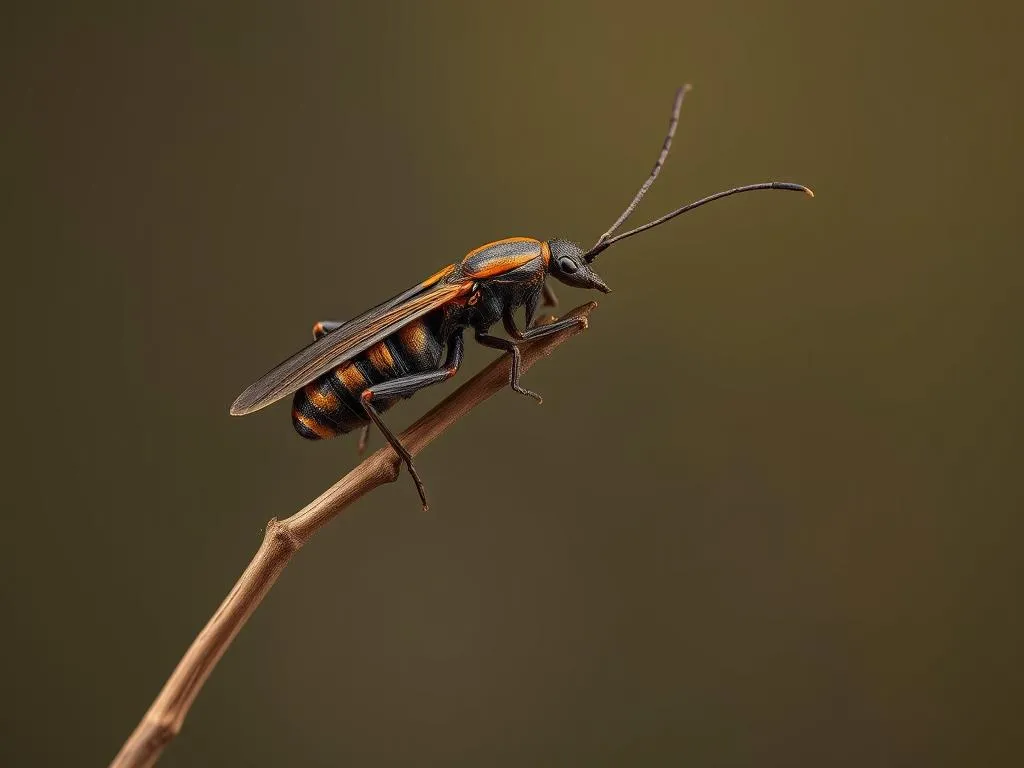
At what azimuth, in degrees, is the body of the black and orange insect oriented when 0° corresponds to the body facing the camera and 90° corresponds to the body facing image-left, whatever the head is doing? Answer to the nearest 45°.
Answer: approximately 270°
